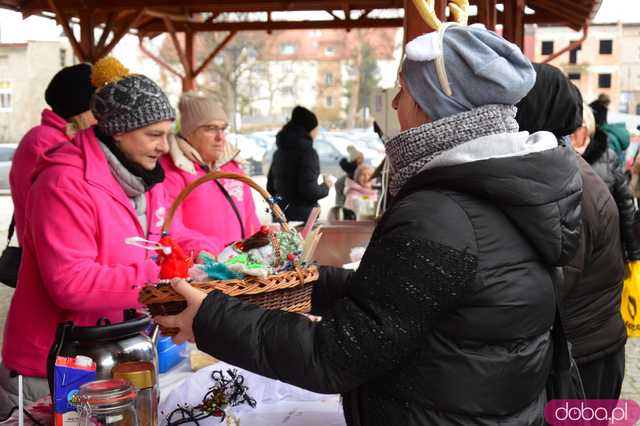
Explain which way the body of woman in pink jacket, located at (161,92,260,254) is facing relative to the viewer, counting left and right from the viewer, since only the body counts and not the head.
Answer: facing the viewer and to the right of the viewer

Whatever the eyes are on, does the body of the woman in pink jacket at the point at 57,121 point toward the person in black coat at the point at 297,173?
yes

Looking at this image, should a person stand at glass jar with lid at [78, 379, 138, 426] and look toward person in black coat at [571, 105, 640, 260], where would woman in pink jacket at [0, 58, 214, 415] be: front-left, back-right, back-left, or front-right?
front-left

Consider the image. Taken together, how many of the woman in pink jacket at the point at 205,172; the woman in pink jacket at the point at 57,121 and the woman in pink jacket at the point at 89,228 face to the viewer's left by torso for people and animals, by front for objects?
0

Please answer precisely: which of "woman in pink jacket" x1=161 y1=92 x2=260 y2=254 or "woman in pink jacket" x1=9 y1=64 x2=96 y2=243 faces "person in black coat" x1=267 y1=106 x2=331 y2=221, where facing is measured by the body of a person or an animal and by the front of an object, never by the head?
"woman in pink jacket" x1=9 y1=64 x2=96 y2=243

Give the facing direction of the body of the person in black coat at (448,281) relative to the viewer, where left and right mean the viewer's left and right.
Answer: facing away from the viewer and to the left of the viewer

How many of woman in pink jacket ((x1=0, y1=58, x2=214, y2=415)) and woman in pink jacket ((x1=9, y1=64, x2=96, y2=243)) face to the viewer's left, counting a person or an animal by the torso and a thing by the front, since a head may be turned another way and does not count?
0

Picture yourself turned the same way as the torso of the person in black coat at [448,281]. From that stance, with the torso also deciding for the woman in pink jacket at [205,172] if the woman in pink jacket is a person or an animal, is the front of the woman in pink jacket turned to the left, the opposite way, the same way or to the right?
the opposite way

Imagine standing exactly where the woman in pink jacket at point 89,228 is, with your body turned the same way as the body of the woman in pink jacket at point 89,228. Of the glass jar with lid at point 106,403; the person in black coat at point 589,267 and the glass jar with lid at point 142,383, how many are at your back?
0

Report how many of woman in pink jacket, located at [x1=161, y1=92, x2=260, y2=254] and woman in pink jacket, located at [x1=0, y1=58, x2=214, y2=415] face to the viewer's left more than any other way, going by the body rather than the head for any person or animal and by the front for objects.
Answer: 0

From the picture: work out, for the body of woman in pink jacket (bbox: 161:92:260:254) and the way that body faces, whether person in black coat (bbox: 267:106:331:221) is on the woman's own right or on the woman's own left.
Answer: on the woman's own left

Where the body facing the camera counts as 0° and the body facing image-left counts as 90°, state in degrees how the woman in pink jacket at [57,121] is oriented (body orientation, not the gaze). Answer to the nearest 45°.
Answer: approximately 225°

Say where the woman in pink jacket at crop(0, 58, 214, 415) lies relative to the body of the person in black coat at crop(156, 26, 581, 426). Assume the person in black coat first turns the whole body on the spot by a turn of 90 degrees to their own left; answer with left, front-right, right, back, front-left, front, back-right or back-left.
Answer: right

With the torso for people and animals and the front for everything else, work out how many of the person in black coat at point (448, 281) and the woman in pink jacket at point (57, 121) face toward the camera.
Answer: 0

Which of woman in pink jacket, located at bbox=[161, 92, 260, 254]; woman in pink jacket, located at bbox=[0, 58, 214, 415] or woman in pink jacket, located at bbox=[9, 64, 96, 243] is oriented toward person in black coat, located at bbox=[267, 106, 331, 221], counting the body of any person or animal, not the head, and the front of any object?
woman in pink jacket, located at bbox=[9, 64, 96, 243]
